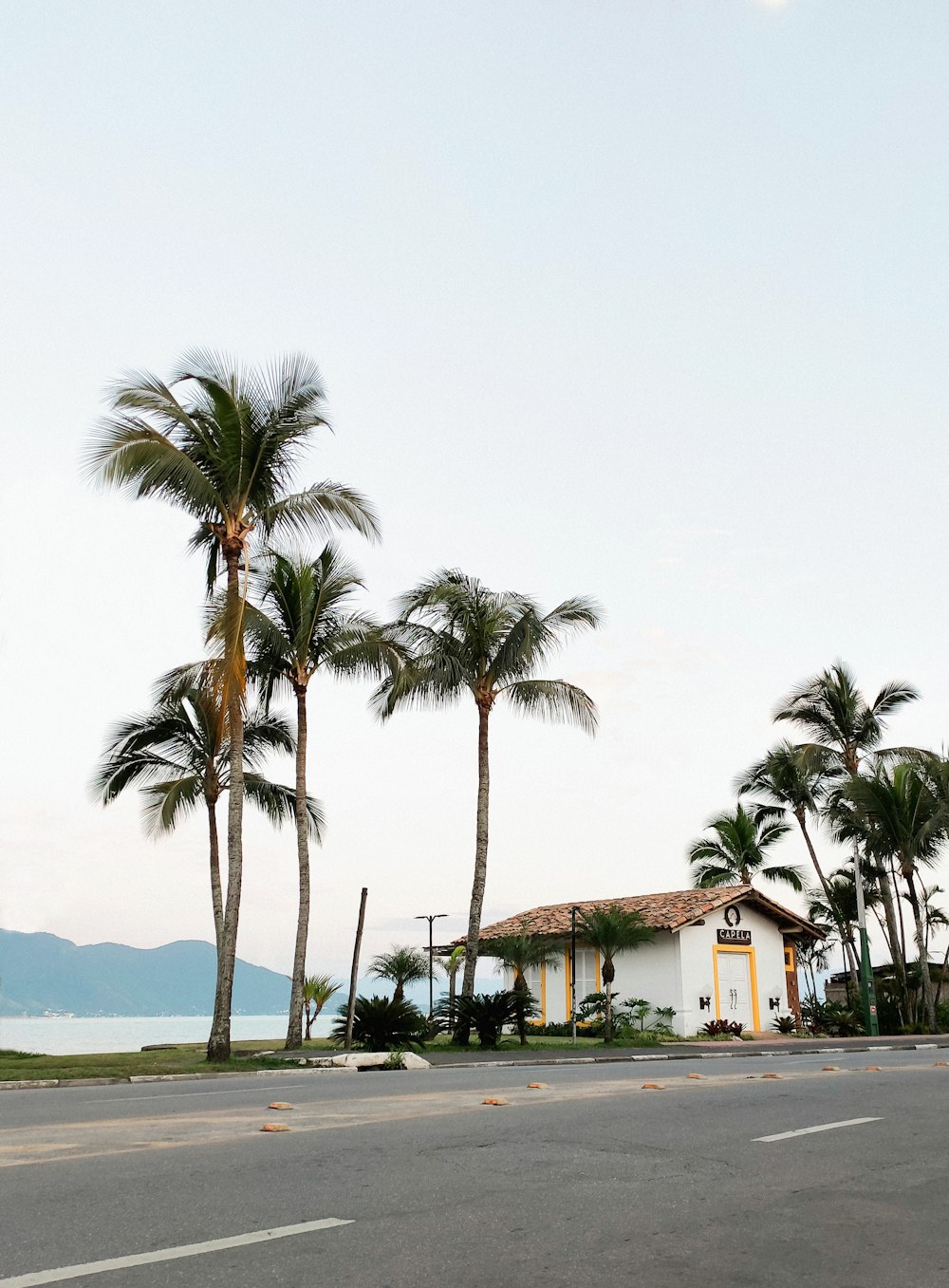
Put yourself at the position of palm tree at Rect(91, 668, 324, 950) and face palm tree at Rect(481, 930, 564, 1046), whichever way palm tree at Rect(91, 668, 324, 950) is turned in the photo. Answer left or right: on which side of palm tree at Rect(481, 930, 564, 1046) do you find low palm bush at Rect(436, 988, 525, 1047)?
right

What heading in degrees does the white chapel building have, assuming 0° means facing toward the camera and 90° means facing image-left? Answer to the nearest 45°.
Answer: approximately 315°

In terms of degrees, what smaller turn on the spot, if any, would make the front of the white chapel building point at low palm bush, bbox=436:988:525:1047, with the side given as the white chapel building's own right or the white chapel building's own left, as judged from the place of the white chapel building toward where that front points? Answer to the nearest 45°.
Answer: approximately 90° to the white chapel building's own right

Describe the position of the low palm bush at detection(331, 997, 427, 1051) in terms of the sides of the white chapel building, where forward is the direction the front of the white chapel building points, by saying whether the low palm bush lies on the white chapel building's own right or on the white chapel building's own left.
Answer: on the white chapel building's own right

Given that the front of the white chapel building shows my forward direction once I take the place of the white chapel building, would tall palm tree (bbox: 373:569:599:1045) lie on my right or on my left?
on my right

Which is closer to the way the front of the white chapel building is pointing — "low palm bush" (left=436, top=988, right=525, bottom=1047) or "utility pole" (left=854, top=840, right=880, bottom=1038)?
the utility pole

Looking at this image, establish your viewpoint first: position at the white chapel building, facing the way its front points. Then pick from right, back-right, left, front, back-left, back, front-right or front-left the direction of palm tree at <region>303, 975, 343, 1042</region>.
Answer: back-right

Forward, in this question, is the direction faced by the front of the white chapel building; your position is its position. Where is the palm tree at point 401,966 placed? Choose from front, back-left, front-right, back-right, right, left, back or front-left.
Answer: back-right

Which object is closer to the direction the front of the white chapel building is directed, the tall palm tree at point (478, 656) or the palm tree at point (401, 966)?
the tall palm tree

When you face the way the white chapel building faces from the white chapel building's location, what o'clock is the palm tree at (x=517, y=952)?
The palm tree is roughly at 3 o'clock from the white chapel building.

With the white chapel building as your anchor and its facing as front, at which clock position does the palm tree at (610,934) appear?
The palm tree is roughly at 2 o'clock from the white chapel building.
